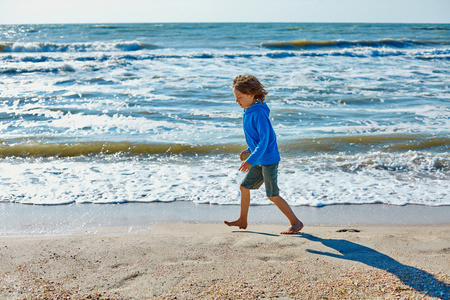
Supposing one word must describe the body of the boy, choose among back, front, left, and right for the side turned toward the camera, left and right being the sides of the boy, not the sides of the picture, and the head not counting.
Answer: left

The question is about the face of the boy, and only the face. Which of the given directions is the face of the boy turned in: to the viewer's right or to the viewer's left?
to the viewer's left
